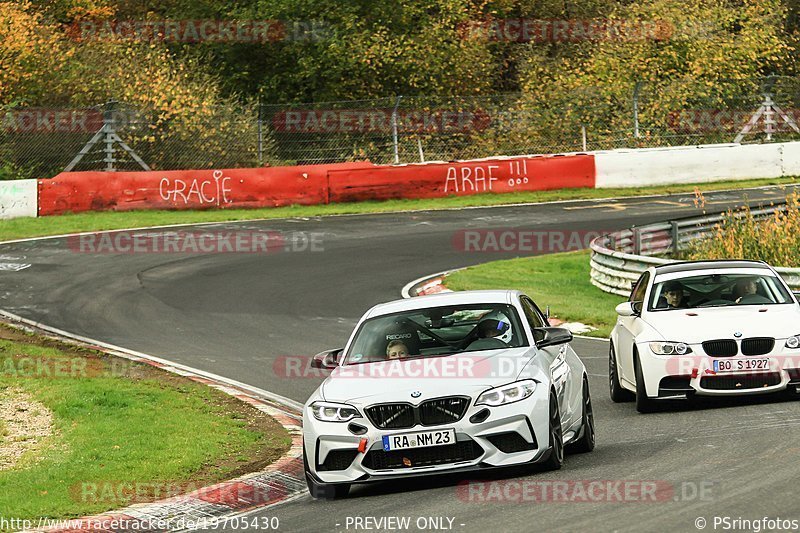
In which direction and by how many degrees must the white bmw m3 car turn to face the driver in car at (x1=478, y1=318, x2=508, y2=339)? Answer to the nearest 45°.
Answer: approximately 45° to its right

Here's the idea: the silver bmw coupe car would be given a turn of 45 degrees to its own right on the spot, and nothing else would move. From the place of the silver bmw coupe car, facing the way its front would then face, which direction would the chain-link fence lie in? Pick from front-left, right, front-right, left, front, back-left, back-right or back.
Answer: back-right

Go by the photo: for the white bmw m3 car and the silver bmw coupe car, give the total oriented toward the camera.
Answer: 2

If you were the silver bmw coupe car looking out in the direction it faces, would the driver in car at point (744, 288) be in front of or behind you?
behind

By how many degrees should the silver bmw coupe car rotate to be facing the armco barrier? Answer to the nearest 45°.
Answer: approximately 180°

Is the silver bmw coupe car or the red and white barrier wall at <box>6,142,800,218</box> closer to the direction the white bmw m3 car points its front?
the silver bmw coupe car

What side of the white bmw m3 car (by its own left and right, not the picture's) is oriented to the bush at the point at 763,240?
back

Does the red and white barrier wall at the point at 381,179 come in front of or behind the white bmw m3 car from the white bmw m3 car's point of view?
behind

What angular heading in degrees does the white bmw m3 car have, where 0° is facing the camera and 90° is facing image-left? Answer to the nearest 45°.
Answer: approximately 0°

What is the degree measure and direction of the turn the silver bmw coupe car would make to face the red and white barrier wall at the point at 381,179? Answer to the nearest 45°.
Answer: approximately 180°

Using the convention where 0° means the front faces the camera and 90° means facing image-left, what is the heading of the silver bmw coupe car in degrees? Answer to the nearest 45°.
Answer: approximately 0°

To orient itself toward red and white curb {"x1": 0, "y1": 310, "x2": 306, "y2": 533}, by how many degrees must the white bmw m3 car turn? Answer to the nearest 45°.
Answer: approximately 45° to its right
